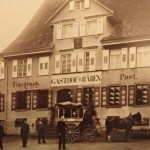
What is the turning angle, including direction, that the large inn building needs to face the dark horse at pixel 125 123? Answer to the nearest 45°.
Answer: approximately 45° to its left

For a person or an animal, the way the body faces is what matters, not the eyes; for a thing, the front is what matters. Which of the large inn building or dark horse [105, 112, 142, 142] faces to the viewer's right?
the dark horse

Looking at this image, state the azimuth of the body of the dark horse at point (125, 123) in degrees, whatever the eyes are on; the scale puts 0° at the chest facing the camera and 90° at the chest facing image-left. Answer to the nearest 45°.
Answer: approximately 270°

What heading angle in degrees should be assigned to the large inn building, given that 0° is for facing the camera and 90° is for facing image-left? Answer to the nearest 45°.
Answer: approximately 0°

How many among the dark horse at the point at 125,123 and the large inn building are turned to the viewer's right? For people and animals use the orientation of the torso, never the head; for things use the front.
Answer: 1

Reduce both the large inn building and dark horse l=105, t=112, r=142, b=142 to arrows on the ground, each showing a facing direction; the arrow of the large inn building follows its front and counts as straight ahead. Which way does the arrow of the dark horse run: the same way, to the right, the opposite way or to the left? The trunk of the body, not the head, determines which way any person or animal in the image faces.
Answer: to the left

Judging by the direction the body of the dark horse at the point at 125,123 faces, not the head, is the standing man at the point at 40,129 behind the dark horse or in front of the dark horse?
behind
